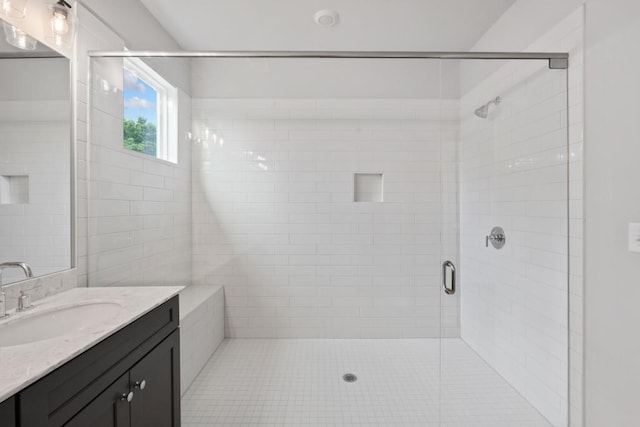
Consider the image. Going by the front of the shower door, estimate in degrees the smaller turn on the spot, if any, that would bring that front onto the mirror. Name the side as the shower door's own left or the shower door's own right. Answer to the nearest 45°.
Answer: approximately 45° to the shower door's own right

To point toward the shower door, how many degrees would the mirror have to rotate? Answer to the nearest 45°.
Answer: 0° — it already faces it

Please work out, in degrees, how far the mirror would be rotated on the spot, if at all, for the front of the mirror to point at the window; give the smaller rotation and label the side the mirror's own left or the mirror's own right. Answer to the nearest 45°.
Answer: approximately 90° to the mirror's own left

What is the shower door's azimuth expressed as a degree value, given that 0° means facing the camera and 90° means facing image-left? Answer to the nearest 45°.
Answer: approximately 0°

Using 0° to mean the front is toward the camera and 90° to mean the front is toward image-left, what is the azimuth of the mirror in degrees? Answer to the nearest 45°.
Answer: approximately 315°

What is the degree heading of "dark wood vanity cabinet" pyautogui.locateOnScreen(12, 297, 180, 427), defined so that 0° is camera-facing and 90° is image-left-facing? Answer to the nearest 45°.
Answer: approximately 315°

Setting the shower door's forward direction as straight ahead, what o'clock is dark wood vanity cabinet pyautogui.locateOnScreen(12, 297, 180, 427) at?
The dark wood vanity cabinet is roughly at 1 o'clock from the shower door.

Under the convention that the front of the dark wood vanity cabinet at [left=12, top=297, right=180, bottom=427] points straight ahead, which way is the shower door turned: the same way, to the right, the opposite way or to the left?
to the right
